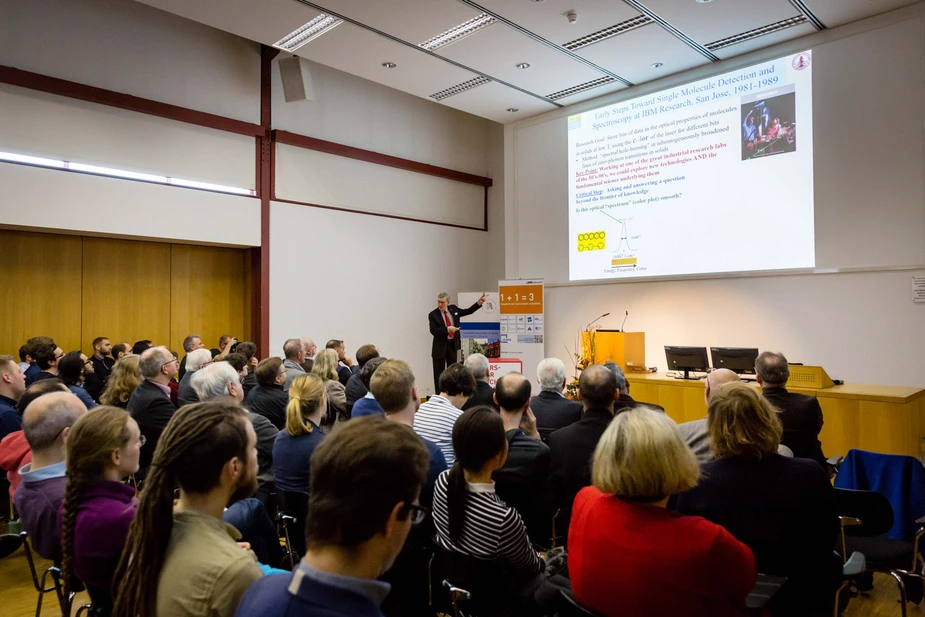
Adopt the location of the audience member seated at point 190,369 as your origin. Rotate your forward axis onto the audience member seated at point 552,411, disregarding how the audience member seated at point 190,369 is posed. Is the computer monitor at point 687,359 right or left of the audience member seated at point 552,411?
left

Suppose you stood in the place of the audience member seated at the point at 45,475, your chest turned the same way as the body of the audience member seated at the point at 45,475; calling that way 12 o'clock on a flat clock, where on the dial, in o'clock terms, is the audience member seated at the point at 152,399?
the audience member seated at the point at 152,399 is roughly at 11 o'clock from the audience member seated at the point at 45,475.

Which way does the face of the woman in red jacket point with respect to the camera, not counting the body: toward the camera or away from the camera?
away from the camera

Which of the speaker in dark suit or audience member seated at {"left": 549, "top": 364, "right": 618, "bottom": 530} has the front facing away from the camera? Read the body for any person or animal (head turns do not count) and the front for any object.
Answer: the audience member seated

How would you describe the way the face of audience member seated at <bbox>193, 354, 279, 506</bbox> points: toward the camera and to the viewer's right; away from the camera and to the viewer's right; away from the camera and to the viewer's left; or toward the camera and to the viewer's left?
away from the camera and to the viewer's right

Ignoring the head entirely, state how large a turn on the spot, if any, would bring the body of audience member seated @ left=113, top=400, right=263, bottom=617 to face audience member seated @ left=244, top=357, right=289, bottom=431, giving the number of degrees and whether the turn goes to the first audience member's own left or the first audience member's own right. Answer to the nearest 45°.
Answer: approximately 45° to the first audience member's own left

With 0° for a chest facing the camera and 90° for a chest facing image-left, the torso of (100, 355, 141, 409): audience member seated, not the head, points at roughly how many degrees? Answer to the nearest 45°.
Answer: approximately 225°

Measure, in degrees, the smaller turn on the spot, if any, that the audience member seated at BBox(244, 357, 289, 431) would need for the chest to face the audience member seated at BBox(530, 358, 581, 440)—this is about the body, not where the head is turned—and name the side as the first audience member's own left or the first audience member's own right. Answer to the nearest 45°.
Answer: approximately 90° to the first audience member's own right

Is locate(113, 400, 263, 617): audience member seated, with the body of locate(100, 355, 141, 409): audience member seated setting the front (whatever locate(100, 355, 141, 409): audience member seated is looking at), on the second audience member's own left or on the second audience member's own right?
on the second audience member's own right

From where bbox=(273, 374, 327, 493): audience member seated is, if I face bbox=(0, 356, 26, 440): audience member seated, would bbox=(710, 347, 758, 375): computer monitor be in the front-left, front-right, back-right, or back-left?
back-right

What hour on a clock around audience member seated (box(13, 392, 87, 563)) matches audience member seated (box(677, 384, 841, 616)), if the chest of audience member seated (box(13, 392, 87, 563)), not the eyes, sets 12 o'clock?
audience member seated (box(677, 384, 841, 616)) is roughly at 3 o'clock from audience member seated (box(13, 392, 87, 563)).
